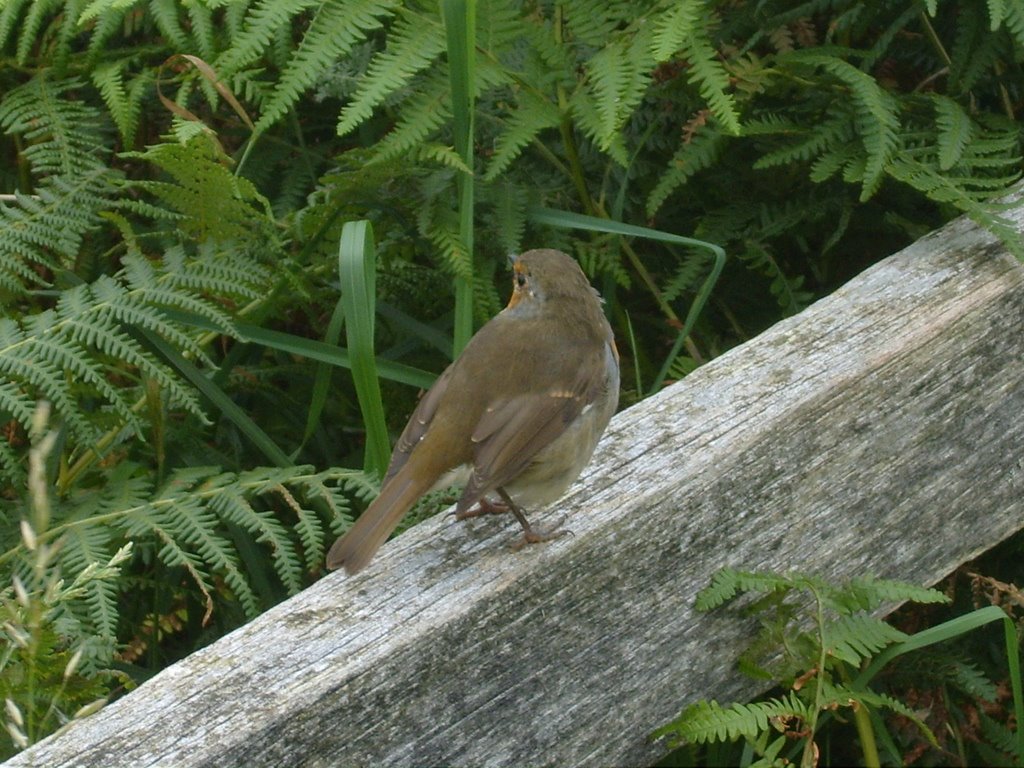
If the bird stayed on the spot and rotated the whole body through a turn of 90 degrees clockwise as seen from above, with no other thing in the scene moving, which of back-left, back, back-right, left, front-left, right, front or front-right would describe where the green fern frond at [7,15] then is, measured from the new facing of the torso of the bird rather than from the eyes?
back

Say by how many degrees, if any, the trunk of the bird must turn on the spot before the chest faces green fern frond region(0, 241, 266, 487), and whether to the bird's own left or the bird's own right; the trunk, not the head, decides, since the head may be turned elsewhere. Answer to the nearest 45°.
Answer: approximately 135° to the bird's own left

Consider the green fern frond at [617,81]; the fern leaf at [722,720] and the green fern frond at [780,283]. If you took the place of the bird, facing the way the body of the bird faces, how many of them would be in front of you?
2

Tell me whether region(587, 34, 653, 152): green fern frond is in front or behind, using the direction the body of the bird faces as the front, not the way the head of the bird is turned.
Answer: in front

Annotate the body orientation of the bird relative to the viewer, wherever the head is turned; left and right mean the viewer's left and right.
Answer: facing away from the viewer and to the right of the viewer

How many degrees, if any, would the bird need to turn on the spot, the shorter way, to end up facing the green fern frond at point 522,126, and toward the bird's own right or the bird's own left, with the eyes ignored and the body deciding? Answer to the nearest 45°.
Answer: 0° — it already faces it

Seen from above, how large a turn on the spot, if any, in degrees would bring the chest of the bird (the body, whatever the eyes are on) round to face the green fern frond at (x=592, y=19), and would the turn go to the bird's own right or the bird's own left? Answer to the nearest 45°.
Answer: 0° — it already faces it

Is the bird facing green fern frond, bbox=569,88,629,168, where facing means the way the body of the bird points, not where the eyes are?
yes
